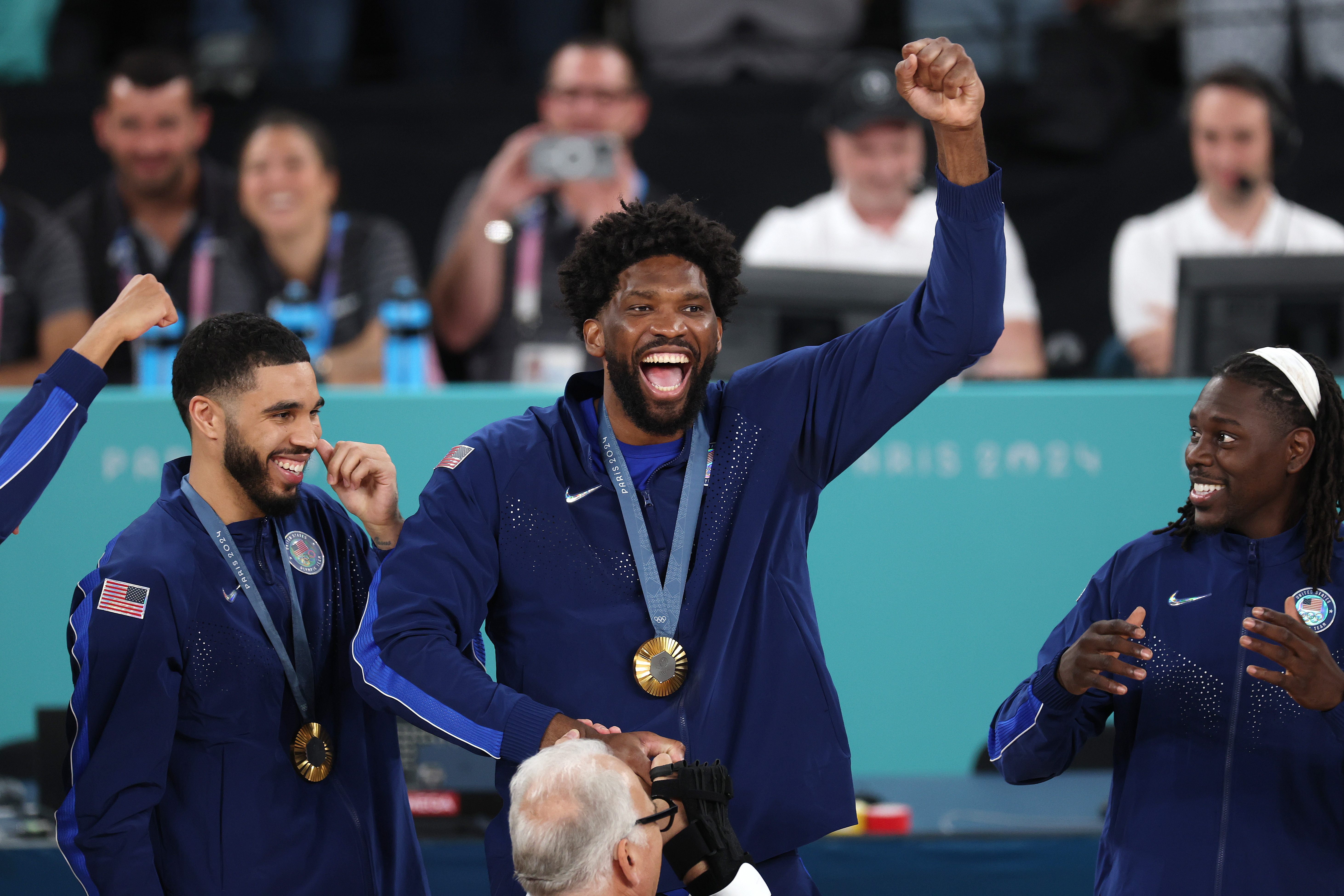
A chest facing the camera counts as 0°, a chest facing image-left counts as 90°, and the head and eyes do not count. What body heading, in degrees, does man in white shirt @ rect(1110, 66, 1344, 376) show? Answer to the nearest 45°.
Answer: approximately 0°

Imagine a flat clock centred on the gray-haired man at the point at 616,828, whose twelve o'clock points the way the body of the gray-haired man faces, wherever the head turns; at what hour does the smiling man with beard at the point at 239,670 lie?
The smiling man with beard is roughly at 9 o'clock from the gray-haired man.

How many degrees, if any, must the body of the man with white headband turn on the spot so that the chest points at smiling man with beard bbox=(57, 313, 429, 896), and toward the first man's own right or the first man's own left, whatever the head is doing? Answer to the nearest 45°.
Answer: approximately 90° to the first man's own right

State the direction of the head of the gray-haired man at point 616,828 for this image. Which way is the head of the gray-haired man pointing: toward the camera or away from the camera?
away from the camera

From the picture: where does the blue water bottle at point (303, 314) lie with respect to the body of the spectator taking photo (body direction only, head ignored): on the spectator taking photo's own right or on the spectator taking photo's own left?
on the spectator taking photo's own right

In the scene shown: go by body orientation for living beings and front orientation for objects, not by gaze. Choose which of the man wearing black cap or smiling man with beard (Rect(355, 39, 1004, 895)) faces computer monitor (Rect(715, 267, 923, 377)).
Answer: the man wearing black cap

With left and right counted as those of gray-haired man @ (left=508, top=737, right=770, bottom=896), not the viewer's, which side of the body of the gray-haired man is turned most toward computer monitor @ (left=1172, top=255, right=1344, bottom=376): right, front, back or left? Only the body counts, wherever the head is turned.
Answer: front

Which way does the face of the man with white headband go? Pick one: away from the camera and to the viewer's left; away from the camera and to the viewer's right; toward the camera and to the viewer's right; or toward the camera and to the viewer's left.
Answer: toward the camera and to the viewer's left

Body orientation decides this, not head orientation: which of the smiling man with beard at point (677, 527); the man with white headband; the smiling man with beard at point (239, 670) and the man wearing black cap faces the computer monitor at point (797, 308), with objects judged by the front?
the man wearing black cap

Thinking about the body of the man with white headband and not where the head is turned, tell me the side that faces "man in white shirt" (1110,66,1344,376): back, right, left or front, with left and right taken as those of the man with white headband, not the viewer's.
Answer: back

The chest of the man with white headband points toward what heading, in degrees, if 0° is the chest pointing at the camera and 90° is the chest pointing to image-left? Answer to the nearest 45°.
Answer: approximately 0°
